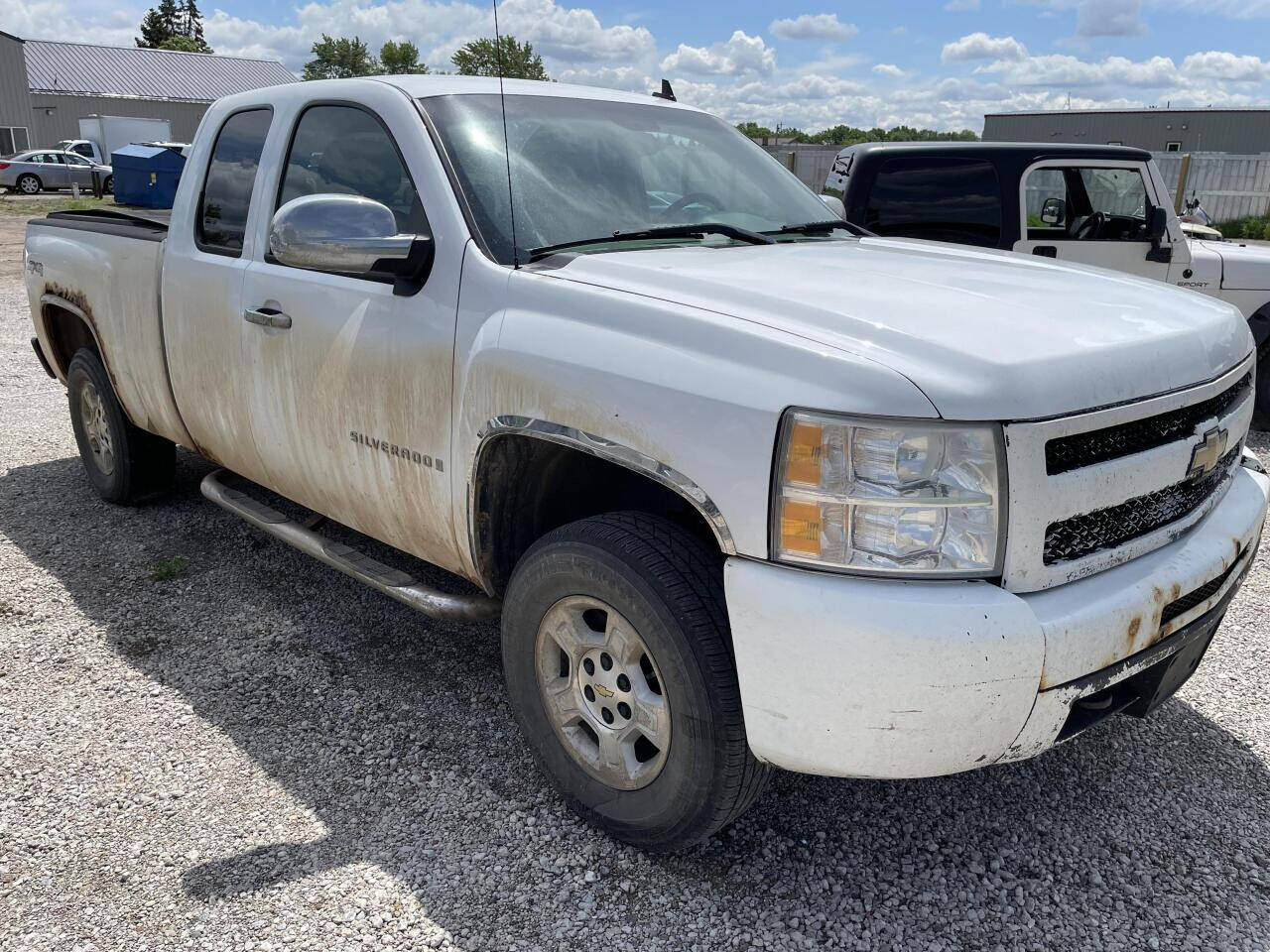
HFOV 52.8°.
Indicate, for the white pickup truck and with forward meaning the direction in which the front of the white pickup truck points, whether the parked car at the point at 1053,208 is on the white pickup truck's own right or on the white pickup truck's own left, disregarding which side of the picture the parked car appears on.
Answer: on the white pickup truck's own left

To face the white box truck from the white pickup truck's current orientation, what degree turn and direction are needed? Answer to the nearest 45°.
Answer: approximately 180°

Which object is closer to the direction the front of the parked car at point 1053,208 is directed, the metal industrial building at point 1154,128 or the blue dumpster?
the metal industrial building

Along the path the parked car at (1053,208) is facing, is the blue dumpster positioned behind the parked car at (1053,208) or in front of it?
behind

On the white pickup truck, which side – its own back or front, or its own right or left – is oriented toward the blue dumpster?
back

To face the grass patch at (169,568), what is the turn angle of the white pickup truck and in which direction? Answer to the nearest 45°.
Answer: approximately 180°

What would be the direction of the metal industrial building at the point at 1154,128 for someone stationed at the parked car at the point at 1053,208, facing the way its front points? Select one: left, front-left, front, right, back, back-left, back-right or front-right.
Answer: left

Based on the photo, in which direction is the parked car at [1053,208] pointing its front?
to the viewer's right
